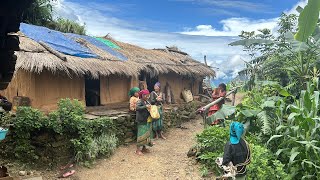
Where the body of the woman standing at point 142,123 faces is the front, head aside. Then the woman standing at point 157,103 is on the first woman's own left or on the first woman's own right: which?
on the first woman's own left

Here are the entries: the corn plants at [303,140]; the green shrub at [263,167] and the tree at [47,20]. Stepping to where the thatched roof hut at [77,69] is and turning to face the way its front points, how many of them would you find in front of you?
2

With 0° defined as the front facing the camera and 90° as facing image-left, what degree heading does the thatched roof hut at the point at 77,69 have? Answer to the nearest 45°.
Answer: approximately 315°

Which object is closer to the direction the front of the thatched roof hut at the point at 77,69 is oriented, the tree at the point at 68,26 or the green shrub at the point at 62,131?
the green shrub

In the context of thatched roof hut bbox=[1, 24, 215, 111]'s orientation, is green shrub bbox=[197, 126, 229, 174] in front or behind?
in front

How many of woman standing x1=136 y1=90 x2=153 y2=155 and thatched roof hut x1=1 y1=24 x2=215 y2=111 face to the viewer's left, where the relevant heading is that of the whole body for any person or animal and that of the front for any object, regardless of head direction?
0

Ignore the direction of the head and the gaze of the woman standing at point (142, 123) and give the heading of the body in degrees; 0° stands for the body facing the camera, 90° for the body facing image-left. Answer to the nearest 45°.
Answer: approximately 315°

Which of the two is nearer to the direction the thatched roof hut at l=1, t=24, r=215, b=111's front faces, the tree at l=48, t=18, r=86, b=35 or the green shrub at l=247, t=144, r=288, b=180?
the green shrub

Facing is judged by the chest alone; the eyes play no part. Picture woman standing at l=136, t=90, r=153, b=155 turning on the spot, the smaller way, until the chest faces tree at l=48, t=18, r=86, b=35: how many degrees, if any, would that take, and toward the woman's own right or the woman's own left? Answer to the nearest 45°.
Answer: approximately 180°

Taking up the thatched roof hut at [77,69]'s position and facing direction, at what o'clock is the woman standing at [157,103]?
The woman standing is roughly at 11 o'clock from the thatched roof hut.

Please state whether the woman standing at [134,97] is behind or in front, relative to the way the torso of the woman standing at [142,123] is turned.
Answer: behind

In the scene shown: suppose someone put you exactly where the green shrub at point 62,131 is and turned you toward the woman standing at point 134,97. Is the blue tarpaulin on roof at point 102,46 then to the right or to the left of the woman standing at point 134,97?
left

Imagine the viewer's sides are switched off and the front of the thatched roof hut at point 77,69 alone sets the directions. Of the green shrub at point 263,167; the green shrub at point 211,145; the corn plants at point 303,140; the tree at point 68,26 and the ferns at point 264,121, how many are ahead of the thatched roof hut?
4
